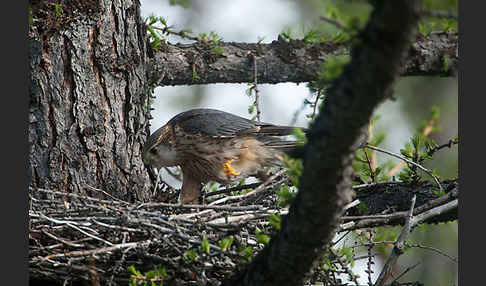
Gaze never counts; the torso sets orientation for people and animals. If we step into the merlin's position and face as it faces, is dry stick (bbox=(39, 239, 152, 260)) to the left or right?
on its left

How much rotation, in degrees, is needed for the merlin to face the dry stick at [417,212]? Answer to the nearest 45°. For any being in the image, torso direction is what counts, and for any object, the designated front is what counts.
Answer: approximately 135° to its left

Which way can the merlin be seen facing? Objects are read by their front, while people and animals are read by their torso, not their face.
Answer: to the viewer's left
